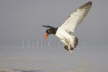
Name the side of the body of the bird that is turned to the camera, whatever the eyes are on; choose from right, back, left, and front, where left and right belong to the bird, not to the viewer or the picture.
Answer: left
